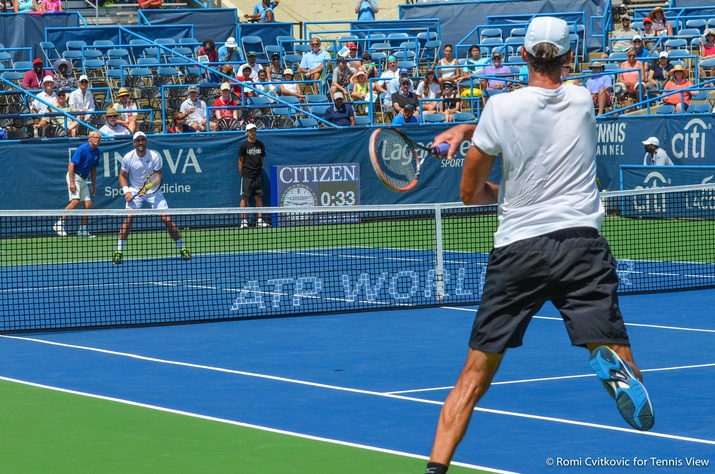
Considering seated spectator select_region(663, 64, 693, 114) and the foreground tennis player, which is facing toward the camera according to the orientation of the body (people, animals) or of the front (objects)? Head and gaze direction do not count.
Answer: the seated spectator

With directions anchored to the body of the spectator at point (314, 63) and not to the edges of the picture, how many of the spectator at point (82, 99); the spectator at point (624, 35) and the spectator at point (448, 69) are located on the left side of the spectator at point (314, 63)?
2

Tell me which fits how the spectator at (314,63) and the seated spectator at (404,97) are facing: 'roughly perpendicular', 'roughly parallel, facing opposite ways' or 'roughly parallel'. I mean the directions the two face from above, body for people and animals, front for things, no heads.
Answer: roughly parallel

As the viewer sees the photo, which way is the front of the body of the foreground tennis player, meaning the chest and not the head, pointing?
away from the camera

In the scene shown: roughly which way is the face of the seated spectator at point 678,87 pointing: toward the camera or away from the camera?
toward the camera

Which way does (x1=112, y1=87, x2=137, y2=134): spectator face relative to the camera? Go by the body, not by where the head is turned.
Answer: toward the camera

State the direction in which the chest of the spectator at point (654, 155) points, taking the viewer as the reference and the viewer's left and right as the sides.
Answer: facing the viewer and to the left of the viewer

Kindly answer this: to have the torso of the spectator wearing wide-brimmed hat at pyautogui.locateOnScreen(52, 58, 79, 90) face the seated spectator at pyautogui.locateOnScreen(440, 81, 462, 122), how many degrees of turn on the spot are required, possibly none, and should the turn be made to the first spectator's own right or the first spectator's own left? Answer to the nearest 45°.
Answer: approximately 90° to the first spectator's own left

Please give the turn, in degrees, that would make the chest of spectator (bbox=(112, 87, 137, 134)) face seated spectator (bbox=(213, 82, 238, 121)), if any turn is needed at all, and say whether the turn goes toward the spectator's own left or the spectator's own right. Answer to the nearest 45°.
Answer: approximately 90° to the spectator's own left

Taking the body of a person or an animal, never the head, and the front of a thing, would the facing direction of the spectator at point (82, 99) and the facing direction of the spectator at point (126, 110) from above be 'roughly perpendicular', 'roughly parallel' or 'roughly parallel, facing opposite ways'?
roughly parallel

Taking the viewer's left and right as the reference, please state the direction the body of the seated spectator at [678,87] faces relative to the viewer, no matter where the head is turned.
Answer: facing the viewer

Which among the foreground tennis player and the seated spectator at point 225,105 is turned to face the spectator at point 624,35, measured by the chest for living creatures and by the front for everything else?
the foreground tennis player

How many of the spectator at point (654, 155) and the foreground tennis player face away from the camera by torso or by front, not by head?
1

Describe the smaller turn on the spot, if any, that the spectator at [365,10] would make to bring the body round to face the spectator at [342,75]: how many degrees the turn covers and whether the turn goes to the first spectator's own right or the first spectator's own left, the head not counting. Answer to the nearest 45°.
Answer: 0° — they already face them

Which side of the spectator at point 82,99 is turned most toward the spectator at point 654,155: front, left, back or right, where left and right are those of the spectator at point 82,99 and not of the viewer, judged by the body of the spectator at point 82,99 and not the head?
left

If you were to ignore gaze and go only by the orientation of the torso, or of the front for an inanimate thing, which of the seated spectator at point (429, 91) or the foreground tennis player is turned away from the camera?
the foreground tennis player

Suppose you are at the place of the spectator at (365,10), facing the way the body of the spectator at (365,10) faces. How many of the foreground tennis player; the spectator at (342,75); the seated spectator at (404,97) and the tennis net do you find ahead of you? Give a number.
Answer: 4

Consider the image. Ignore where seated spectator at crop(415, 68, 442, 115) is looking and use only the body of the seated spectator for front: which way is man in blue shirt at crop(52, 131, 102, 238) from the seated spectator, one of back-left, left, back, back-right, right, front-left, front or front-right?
front-right

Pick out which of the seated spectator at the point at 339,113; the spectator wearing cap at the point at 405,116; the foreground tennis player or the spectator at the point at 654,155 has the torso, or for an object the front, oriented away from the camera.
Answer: the foreground tennis player

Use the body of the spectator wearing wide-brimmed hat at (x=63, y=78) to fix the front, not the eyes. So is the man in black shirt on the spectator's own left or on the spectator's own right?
on the spectator's own left

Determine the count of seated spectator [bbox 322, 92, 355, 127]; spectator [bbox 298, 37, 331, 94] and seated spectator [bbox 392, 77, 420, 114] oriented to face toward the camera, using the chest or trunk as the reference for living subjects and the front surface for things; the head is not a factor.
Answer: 3
